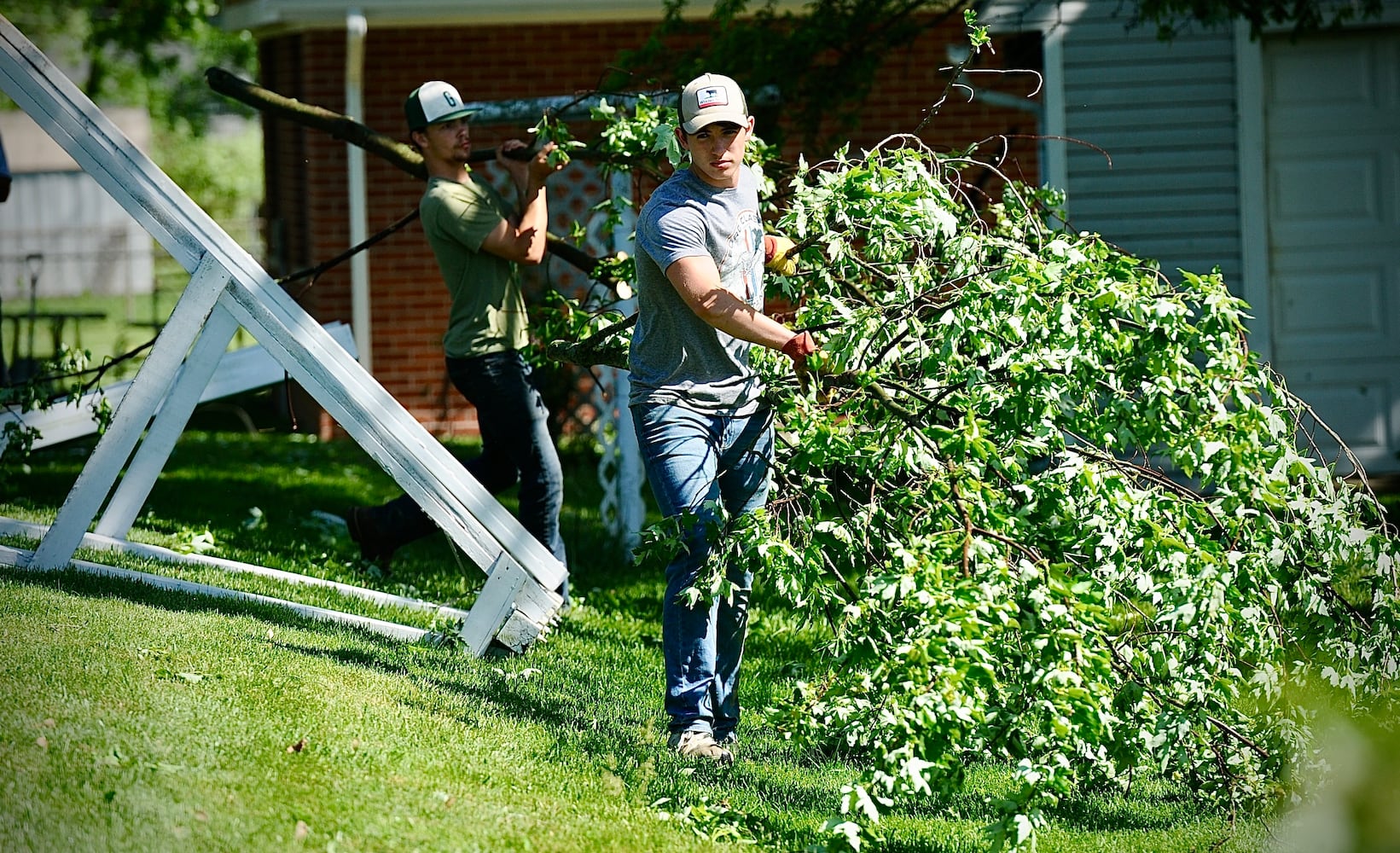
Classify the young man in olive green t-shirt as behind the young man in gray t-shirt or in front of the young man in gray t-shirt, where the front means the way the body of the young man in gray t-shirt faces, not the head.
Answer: behind

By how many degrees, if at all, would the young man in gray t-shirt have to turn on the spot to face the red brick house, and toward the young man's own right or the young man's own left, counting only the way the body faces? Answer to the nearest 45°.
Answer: approximately 135° to the young man's own left

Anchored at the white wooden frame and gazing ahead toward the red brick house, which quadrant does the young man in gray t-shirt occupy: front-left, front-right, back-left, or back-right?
back-right

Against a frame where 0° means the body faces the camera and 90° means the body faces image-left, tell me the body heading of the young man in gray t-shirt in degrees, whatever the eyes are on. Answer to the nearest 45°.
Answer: approximately 315°

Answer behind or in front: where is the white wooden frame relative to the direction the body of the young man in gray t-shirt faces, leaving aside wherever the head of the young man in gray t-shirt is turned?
behind
